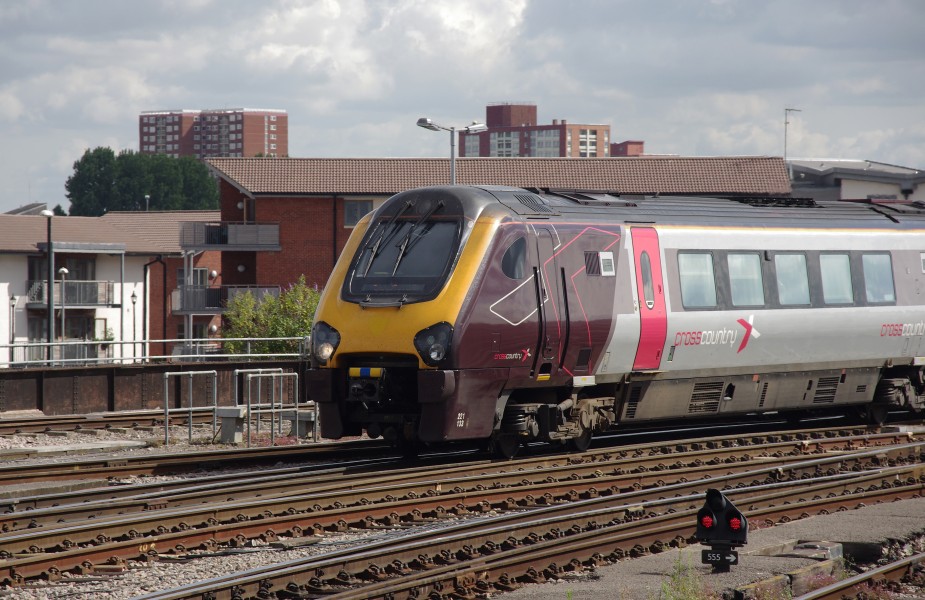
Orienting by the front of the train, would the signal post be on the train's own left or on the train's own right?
on the train's own left

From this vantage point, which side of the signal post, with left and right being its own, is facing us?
front

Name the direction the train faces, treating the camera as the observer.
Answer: facing the viewer and to the left of the viewer

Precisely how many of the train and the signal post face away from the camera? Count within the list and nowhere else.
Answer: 0

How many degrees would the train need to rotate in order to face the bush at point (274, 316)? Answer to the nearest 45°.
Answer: approximately 90° to its right

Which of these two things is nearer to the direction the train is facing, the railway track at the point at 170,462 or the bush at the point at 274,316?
the railway track

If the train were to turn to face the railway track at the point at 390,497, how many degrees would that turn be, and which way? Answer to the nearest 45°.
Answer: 0° — it already faces it

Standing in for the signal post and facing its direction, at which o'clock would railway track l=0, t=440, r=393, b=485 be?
The railway track is roughly at 4 o'clock from the signal post.
